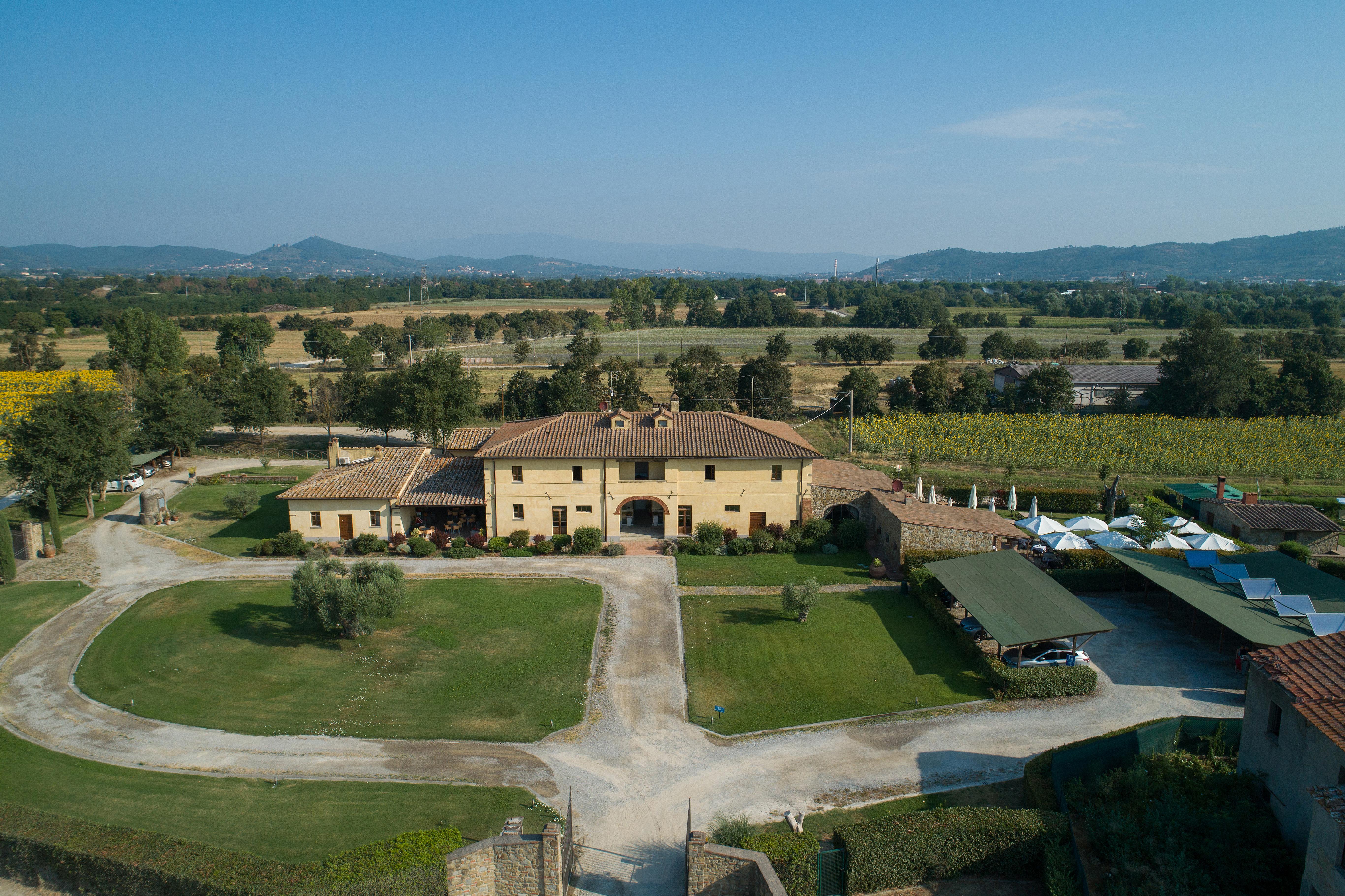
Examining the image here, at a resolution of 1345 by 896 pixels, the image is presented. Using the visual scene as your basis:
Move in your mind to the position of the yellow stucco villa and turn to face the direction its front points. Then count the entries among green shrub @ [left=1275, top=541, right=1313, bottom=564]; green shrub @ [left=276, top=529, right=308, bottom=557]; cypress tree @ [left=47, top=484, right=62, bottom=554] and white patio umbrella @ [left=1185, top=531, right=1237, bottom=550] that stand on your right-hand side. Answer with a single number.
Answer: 2

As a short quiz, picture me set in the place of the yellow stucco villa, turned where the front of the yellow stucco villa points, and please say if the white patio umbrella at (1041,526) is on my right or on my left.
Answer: on my left

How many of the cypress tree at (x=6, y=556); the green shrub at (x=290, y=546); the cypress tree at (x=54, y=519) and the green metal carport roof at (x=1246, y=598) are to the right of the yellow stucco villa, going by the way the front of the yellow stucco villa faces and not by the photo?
3

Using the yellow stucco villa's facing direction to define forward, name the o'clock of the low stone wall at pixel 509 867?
The low stone wall is roughly at 12 o'clock from the yellow stucco villa.

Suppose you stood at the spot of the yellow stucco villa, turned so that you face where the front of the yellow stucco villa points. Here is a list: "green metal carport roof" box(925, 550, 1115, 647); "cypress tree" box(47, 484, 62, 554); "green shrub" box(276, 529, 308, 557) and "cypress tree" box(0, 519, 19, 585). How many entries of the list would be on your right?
3

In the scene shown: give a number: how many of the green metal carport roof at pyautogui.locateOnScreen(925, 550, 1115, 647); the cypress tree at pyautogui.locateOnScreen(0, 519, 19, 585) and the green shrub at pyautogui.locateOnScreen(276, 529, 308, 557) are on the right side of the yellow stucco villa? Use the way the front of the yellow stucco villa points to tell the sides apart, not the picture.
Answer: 2

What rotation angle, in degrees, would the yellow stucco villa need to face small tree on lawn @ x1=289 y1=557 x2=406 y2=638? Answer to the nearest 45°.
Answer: approximately 45° to its right

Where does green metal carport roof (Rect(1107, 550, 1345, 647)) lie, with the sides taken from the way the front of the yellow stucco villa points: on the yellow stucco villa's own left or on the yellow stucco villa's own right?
on the yellow stucco villa's own left

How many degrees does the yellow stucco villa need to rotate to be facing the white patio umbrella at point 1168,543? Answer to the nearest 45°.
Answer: approximately 90° to its left

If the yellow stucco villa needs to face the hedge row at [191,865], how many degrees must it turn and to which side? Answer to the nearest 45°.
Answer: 0° — it already faces it

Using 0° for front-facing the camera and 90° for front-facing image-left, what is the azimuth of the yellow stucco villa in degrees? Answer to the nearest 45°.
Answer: approximately 0°

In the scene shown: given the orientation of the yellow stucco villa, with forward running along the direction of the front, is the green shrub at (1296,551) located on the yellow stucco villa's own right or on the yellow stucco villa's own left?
on the yellow stucco villa's own left

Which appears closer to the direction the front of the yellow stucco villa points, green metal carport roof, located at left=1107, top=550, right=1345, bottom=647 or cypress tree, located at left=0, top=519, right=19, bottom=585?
the green metal carport roof
